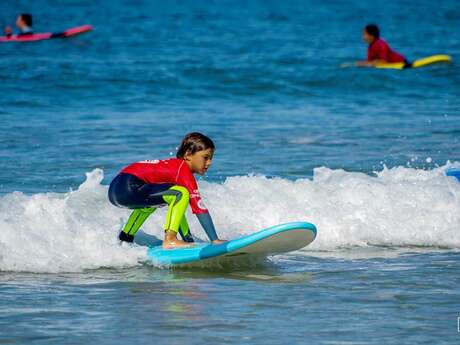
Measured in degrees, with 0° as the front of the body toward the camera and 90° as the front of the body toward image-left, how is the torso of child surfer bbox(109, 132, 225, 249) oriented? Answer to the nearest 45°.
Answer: approximately 270°

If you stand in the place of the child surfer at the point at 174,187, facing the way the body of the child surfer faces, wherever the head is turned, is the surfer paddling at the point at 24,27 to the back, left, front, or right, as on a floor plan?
left

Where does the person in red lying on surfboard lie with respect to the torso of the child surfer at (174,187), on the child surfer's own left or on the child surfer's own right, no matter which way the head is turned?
on the child surfer's own left
